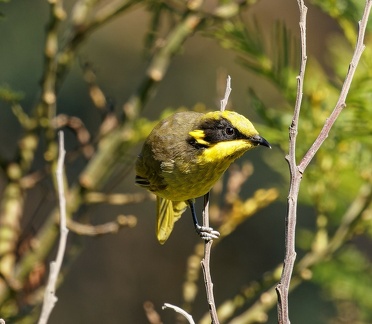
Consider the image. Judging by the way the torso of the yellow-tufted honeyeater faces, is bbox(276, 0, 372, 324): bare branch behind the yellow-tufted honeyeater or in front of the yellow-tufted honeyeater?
in front

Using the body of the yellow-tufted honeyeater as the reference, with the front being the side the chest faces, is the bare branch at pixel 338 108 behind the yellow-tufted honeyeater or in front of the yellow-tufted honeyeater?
in front

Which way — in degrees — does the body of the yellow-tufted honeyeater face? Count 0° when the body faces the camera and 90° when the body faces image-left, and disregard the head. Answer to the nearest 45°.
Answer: approximately 315°
